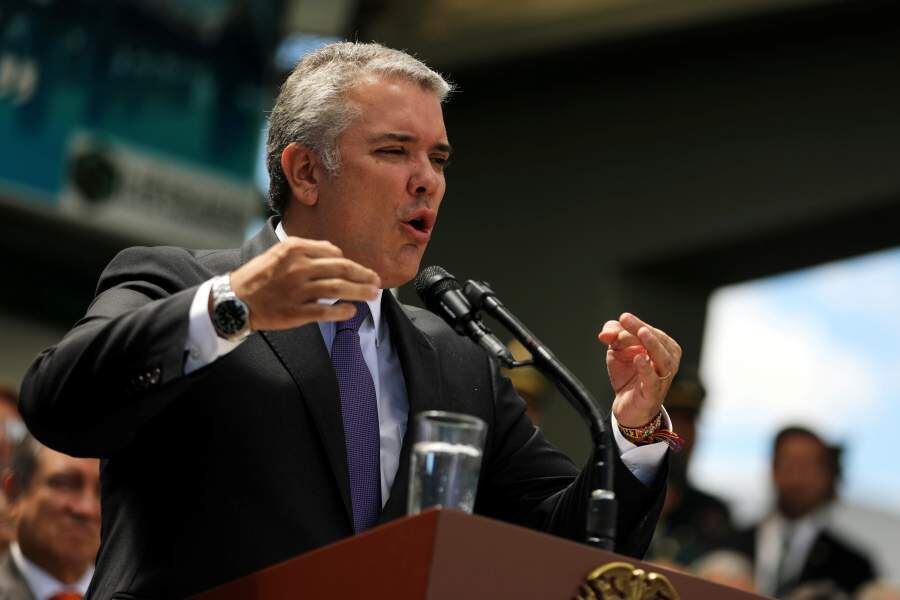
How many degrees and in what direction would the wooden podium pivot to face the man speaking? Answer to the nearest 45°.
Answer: approximately 180°

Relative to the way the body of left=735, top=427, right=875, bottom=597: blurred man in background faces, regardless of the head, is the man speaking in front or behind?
in front

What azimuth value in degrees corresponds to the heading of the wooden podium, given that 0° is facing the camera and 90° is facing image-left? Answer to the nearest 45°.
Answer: approximately 315°

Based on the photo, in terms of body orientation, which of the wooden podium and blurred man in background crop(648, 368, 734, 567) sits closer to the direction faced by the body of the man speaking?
the wooden podium

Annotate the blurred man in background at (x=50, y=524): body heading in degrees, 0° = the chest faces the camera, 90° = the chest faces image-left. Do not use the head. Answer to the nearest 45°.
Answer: approximately 315°

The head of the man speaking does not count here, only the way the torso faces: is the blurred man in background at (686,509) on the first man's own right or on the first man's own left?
on the first man's own left
